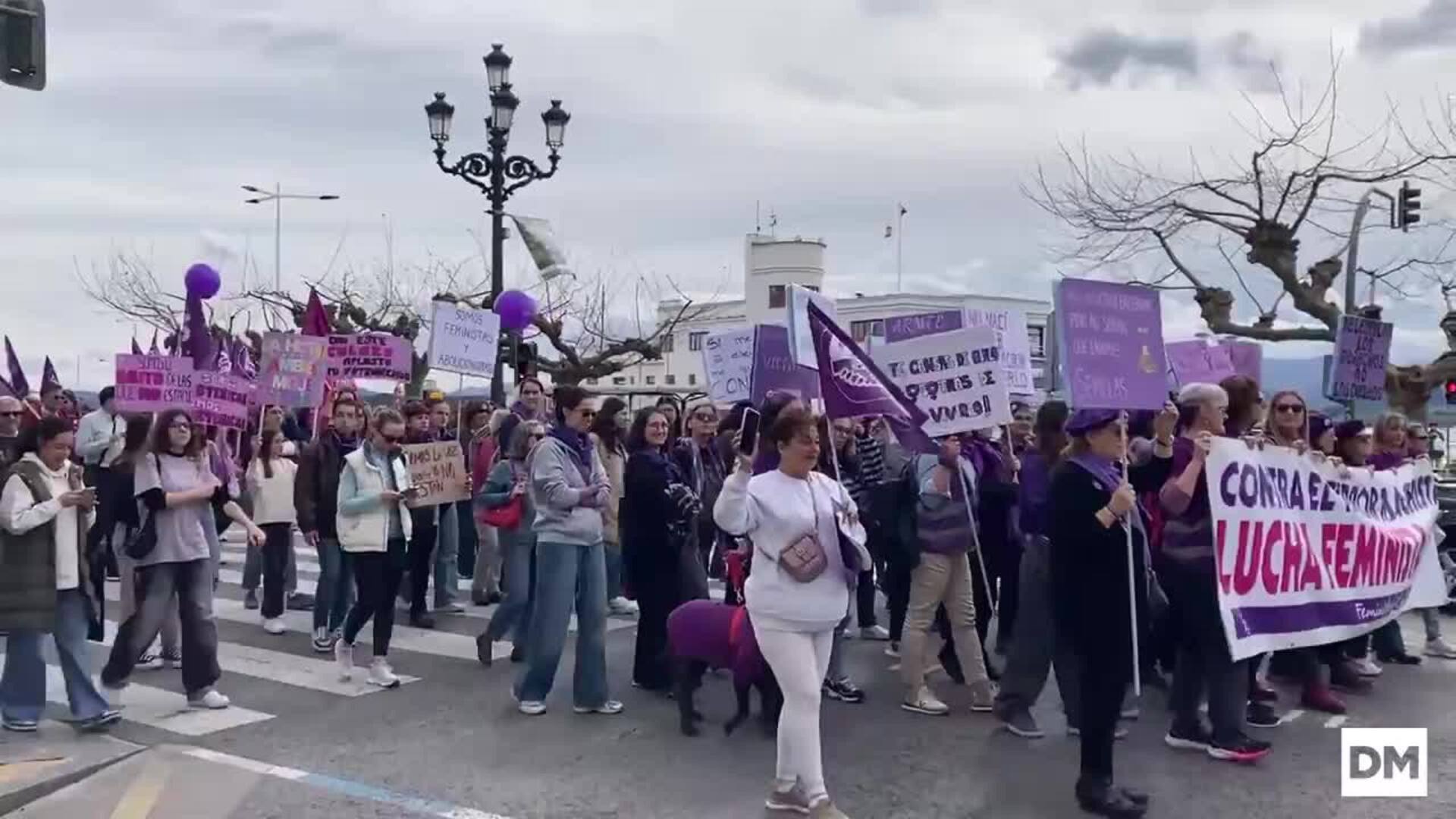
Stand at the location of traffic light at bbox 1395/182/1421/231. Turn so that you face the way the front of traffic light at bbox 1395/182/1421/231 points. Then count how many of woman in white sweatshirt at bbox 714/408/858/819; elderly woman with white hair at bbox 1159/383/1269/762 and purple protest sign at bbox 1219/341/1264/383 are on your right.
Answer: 3

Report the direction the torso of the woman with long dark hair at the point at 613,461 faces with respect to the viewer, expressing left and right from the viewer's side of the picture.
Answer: facing the viewer and to the right of the viewer
